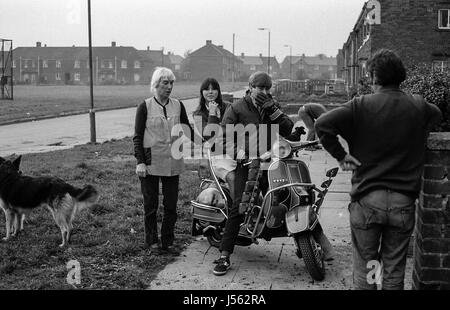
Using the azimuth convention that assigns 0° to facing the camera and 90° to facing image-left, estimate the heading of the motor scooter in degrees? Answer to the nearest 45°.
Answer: approximately 315°

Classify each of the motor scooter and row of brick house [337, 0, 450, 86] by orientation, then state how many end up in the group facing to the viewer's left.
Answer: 1

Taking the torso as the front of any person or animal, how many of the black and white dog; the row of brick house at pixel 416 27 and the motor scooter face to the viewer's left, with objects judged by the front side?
2

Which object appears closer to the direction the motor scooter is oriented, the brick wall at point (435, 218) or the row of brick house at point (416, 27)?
the brick wall

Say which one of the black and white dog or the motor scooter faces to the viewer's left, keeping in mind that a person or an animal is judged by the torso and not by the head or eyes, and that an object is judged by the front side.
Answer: the black and white dog

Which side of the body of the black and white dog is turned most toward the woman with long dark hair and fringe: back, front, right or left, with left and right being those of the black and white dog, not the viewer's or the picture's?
back

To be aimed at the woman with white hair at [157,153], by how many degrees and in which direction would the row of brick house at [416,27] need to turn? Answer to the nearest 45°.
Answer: approximately 90° to its left

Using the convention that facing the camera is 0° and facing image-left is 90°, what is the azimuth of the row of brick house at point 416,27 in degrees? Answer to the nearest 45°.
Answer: approximately 90°

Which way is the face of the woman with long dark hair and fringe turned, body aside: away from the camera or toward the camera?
toward the camera

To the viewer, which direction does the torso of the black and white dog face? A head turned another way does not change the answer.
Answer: to the viewer's left
